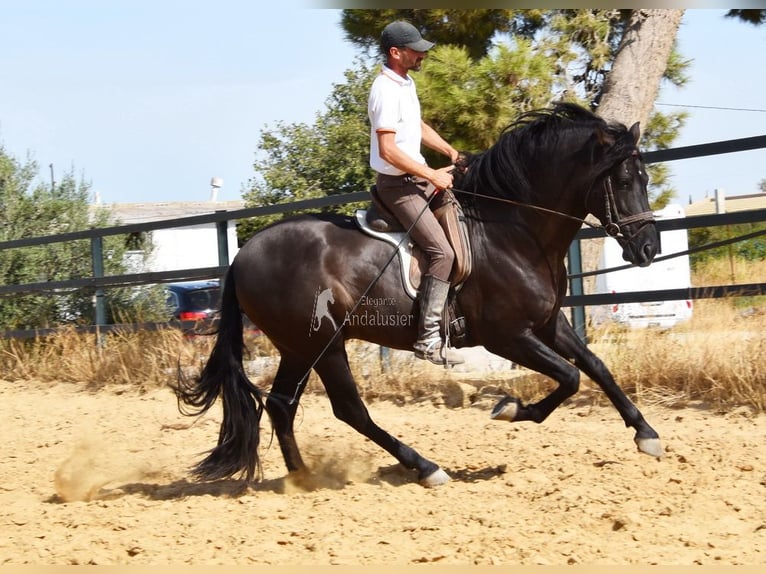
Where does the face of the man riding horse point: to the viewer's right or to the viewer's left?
to the viewer's right

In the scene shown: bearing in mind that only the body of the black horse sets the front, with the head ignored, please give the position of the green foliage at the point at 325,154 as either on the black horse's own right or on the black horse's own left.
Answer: on the black horse's own left

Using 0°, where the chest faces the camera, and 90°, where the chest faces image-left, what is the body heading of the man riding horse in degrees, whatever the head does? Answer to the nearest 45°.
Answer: approximately 270°

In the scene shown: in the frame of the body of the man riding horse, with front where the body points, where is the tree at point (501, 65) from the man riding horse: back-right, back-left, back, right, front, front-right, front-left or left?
left

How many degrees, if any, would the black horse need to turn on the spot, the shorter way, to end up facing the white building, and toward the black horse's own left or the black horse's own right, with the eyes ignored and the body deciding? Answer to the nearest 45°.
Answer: approximately 90° to the black horse's own left

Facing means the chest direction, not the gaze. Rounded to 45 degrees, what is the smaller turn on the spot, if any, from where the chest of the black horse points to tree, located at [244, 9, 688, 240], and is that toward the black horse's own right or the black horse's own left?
approximately 90° to the black horse's own left

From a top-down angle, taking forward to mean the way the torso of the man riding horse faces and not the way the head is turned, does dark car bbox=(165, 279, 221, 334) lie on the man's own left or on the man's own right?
on the man's own left

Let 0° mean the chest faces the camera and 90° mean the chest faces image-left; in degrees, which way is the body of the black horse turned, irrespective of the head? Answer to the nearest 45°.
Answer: approximately 270°

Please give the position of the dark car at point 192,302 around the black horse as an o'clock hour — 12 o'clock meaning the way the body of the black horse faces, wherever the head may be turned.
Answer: The dark car is roughly at 8 o'clock from the black horse.
